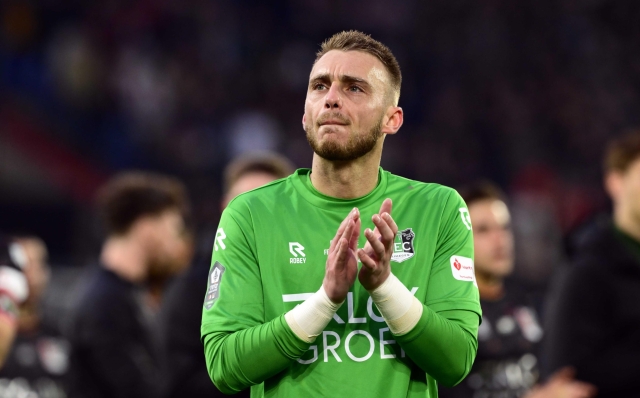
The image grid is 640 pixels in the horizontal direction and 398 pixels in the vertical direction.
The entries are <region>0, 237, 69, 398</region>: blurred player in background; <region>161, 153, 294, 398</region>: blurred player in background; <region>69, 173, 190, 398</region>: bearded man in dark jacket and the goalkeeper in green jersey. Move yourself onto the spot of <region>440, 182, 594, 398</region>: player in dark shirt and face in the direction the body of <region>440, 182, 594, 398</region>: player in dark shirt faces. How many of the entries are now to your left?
0

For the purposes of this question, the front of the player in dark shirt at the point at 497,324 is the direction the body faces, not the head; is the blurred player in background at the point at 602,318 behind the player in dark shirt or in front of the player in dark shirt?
in front

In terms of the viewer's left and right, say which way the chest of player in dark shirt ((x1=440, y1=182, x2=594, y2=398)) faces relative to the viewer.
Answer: facing the viewer and to the right of the viewer

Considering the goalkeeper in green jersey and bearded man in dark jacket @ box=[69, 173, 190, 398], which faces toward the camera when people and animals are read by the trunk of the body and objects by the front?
the goalkeeper in green jersey

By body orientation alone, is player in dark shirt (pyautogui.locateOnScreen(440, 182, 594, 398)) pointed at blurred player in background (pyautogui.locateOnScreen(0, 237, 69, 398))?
no

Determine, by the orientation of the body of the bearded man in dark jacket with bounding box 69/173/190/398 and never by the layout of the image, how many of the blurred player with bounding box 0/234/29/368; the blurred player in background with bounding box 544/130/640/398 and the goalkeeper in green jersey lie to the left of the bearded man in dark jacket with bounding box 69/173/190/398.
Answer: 0

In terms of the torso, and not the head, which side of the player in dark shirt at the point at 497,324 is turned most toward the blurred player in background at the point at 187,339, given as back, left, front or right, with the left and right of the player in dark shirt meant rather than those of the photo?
right

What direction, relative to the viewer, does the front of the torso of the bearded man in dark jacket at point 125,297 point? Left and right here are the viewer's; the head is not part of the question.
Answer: facing to the right of the viewer

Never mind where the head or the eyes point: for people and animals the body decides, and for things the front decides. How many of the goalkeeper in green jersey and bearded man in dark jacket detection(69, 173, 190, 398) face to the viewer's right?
1

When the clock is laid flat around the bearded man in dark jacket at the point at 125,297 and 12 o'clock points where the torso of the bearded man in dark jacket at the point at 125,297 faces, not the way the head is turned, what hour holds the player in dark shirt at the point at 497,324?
the player in dark shirt at the point at 497,324 is roughly at 12 o'clock from the bearded man in dark jacket at the point at 125,297.

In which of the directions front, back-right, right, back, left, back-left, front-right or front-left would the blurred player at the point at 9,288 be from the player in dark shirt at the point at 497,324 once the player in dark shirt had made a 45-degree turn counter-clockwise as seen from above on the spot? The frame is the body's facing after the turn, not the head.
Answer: back-right

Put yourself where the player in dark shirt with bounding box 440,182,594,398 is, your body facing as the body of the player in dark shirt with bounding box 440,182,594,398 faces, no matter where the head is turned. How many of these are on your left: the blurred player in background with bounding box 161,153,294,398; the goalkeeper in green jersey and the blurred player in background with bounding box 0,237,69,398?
0

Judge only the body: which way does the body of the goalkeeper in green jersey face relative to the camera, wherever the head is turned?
toward the camera

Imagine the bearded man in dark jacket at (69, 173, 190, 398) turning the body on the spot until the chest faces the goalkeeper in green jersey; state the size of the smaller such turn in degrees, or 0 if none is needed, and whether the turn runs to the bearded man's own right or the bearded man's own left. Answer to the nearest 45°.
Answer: approximately 90° to the bearded man's own right
